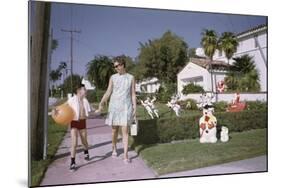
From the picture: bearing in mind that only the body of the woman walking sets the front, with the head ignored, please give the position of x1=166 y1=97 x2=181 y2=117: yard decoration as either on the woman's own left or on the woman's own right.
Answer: on the woman's own left

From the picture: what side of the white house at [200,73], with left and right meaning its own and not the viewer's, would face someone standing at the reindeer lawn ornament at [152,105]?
front

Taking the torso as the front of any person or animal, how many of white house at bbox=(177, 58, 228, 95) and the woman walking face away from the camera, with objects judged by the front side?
0

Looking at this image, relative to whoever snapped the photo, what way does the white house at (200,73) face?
facing the viewer and to the left of the viewer

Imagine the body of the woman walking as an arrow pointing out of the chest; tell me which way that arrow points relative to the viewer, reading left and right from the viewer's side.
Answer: facing the viewer

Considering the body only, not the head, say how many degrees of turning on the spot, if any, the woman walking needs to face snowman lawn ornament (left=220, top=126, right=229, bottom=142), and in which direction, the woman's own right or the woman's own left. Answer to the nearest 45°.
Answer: approximately 90° to the woman's own left

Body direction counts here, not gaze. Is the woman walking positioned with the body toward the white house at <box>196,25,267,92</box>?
no
